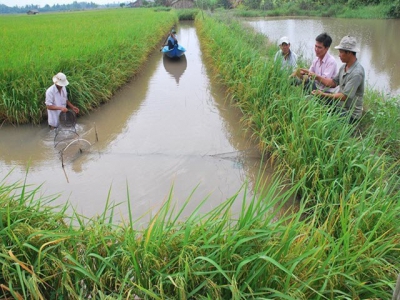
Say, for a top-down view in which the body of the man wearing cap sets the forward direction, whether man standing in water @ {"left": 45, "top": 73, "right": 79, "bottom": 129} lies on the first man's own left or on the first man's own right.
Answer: on the first man's own right

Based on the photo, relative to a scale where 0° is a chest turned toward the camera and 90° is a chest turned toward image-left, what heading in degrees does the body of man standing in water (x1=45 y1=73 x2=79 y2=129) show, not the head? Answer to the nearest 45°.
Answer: approximately 315°

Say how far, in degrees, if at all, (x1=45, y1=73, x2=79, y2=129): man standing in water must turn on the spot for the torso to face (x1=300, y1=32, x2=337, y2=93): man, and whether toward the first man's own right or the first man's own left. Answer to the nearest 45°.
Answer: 0° — they already face them

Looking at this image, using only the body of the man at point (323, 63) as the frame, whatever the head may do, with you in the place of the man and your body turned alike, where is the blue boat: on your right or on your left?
on your right

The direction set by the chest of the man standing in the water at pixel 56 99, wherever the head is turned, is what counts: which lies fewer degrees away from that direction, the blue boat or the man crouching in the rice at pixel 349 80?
the man crouching in the rice

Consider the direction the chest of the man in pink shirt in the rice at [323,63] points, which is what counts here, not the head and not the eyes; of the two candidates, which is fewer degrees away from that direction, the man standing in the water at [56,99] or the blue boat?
the man standing in the water

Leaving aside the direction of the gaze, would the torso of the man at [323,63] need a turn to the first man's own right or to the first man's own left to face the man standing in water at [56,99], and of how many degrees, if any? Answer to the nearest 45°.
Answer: approximately 45° to the first man's own right
